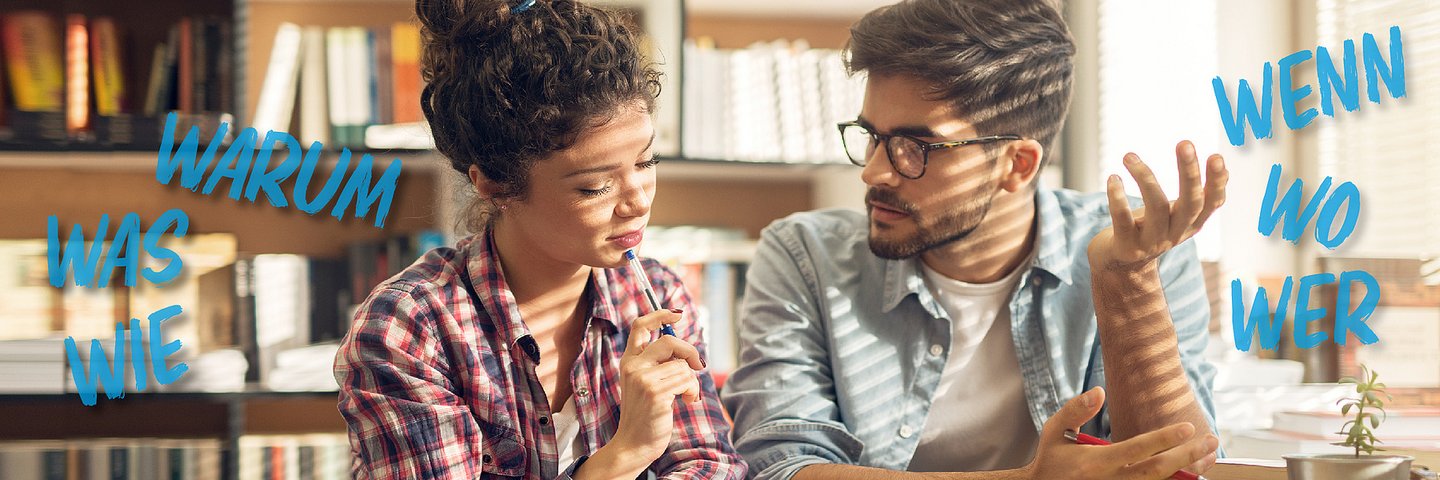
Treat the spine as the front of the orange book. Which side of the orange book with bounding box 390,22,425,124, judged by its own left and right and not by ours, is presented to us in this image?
front

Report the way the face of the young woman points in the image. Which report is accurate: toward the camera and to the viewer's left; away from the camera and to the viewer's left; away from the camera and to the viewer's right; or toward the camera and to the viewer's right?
toward the camera and to the viewer's right

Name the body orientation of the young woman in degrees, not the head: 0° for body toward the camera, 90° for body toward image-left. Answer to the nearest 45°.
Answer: approximately 315°

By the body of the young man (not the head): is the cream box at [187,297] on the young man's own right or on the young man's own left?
on the young man's own right

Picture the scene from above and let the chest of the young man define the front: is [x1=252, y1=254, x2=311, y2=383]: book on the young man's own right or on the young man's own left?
on the young man's own right

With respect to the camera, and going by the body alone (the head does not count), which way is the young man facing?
toward the camera

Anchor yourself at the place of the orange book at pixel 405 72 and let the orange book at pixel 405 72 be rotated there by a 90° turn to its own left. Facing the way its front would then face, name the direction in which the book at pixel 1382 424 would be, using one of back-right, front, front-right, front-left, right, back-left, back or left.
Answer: front-right

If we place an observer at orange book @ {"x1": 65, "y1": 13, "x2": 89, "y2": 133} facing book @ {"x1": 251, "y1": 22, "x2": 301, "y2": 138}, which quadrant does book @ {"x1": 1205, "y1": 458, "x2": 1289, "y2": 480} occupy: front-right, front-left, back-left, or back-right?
front-right

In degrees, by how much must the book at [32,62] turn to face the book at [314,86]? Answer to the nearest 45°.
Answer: approximately 45° to its left

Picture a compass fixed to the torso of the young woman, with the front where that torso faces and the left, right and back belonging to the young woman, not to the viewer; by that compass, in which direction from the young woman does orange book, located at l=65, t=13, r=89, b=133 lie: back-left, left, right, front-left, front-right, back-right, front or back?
back

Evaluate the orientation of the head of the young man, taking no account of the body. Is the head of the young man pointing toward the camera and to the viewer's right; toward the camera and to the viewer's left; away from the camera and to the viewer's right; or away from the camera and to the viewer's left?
toward the camera and to the viewer's left

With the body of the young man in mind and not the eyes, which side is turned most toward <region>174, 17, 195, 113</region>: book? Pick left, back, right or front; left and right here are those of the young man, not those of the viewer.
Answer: right

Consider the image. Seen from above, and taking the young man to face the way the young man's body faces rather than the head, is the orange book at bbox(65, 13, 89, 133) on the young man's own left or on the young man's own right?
on the young man's own right
